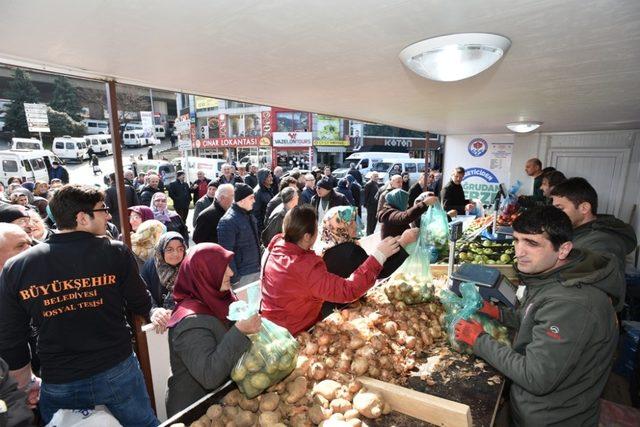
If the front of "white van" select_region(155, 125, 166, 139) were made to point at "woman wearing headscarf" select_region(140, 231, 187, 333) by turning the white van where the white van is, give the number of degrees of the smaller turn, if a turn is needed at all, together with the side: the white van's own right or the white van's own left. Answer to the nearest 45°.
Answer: approximately 180°

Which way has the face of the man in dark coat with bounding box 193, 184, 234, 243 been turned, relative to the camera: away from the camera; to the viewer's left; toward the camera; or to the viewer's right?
to the viewer's right

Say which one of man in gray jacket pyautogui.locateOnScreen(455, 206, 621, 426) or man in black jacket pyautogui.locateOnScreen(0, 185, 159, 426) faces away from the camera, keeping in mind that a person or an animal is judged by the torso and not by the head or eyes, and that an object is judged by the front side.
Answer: the man in black jacket

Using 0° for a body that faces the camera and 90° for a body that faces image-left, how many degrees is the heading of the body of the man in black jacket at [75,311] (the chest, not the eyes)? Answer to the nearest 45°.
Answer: approximately 180°

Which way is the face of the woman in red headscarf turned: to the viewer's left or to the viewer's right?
to the viewer's right

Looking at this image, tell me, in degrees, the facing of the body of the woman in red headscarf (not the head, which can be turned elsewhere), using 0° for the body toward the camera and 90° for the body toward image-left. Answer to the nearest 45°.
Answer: approximately 270°

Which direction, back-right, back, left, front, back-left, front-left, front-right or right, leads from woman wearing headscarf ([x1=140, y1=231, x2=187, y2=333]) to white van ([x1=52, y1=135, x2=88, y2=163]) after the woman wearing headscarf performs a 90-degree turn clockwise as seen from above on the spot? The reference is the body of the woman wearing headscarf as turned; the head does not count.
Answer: back-right

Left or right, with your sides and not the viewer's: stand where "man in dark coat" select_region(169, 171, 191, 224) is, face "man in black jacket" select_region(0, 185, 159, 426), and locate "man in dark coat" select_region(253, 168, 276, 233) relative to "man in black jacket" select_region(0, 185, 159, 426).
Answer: left

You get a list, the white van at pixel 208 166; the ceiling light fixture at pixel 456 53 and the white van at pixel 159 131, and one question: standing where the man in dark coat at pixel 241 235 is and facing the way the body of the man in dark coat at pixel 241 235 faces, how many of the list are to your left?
2
